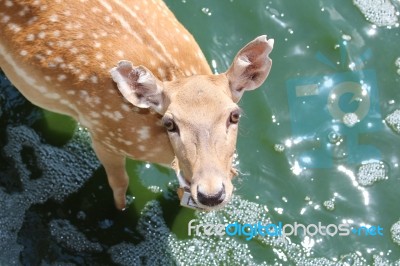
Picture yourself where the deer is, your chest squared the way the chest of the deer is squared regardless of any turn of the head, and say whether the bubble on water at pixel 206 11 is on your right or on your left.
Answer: on your left

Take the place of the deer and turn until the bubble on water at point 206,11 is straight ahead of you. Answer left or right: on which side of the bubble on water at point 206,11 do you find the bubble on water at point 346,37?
right

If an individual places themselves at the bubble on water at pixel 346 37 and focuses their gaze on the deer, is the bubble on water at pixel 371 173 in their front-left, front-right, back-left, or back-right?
front-left

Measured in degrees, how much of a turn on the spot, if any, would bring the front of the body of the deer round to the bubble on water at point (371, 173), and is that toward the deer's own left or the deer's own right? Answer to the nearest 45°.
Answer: approximately 45° to the deer's own left

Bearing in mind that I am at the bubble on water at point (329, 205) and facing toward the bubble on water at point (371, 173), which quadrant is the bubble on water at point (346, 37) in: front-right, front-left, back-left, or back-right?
front-left

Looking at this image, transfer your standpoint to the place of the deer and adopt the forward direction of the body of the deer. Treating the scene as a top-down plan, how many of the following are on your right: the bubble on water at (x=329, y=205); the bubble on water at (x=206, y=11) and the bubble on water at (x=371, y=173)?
0

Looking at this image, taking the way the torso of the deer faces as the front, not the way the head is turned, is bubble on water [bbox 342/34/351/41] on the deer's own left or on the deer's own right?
on the deer's own left

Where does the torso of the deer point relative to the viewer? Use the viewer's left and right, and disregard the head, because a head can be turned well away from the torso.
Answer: facing the viewer and to the right of the viewer

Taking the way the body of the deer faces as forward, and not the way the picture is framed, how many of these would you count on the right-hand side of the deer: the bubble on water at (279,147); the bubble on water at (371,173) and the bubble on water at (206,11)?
0

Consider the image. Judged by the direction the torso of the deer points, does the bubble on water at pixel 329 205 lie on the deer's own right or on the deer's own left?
on the deer's own left

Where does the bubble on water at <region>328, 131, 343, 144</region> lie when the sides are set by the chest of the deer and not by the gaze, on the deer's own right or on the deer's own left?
on the deer's own left
